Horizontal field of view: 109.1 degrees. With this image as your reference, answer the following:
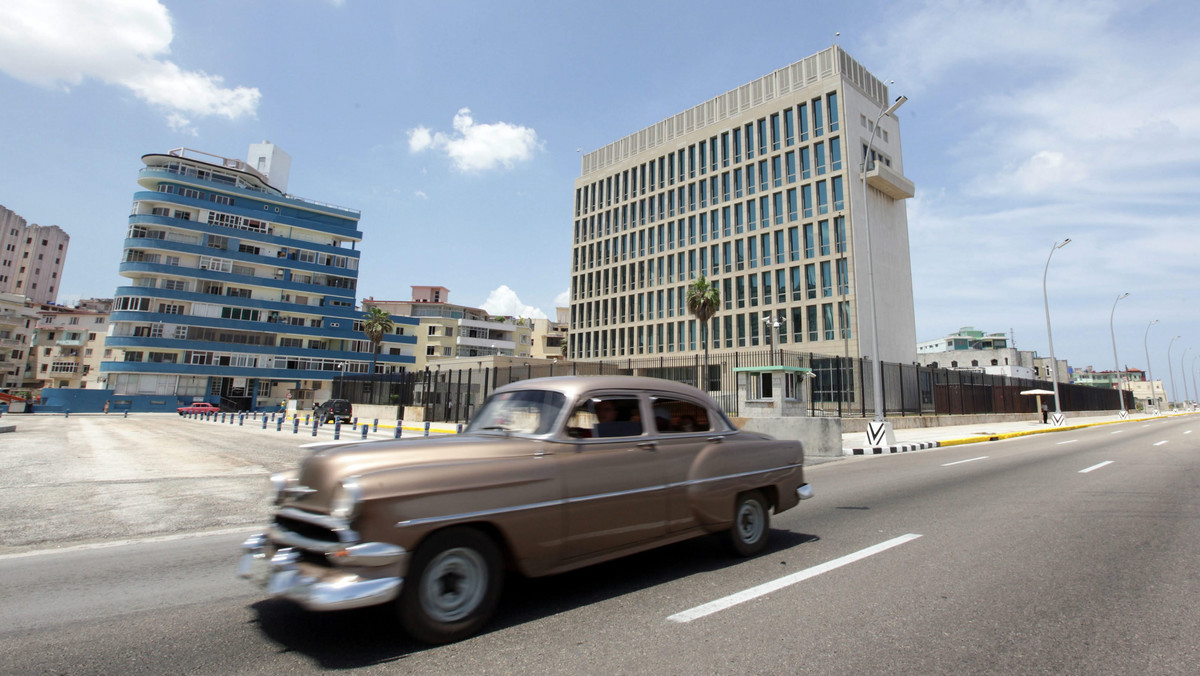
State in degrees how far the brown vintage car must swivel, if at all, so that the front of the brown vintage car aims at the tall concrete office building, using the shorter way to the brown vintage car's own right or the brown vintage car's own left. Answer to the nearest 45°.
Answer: approximately 180°

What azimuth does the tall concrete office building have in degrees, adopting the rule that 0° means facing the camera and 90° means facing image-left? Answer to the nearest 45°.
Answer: approximately 45°

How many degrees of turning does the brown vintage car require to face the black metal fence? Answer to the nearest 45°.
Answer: approximately 180°

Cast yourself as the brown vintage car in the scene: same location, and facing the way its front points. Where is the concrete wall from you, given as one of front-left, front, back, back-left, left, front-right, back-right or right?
back

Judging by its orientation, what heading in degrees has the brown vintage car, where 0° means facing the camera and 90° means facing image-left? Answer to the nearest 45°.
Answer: approximately 45°

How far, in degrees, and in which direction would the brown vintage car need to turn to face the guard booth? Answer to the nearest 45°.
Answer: approximately 180°

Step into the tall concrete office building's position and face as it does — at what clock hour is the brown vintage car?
The brown vintage car is roughly at 11 o'clock from the tall concrete office building.
